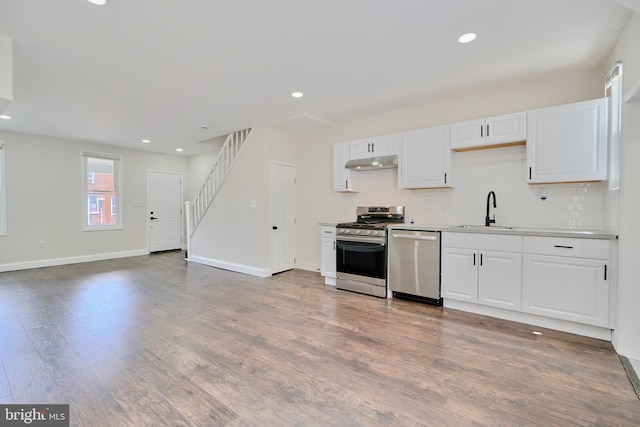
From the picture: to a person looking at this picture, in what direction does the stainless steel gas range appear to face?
facing the viewer and to the left of the viewer

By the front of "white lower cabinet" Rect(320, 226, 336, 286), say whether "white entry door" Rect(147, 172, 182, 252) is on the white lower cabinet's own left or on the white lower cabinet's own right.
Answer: on the white lower cabinet's own right

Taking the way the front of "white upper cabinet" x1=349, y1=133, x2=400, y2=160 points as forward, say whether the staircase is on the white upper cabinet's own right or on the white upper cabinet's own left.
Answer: on the white upper cabinet's own right

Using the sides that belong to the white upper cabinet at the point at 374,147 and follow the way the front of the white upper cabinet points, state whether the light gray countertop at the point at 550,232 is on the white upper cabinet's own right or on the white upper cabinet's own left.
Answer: on the white upper cabinet's own left

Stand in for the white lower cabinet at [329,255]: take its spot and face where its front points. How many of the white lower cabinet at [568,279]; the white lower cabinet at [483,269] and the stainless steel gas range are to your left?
3

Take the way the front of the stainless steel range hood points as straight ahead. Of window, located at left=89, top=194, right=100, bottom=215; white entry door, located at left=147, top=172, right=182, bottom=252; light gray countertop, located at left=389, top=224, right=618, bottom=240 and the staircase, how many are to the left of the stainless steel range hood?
1

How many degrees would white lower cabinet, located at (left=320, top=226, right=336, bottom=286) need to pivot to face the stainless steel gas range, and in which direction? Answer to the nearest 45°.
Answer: approximately 90° to its left

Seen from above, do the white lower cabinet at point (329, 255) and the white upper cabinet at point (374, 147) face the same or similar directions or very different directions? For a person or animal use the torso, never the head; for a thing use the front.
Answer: same or similar directions

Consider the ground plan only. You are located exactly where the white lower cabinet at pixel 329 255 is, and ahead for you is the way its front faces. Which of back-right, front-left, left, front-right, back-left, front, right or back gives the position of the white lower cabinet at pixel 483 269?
left

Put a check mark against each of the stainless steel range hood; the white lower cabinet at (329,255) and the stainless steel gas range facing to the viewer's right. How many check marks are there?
0

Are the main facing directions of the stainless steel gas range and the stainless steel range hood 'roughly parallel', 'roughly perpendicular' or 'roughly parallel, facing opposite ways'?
roughly parallel

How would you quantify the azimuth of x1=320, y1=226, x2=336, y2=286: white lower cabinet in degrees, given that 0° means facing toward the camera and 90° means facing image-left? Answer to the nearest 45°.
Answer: approximately 45°

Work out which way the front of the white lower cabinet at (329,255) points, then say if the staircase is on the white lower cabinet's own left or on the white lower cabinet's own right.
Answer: on the white lower cabinet's own right

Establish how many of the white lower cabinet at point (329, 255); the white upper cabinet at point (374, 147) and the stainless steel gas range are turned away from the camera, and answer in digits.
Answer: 0

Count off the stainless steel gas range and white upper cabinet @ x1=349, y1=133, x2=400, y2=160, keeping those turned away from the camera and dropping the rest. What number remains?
0

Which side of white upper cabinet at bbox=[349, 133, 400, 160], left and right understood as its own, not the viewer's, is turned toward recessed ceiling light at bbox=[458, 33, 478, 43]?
left

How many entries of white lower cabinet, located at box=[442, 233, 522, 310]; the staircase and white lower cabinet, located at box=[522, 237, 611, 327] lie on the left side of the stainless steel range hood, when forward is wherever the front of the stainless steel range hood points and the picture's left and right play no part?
2
